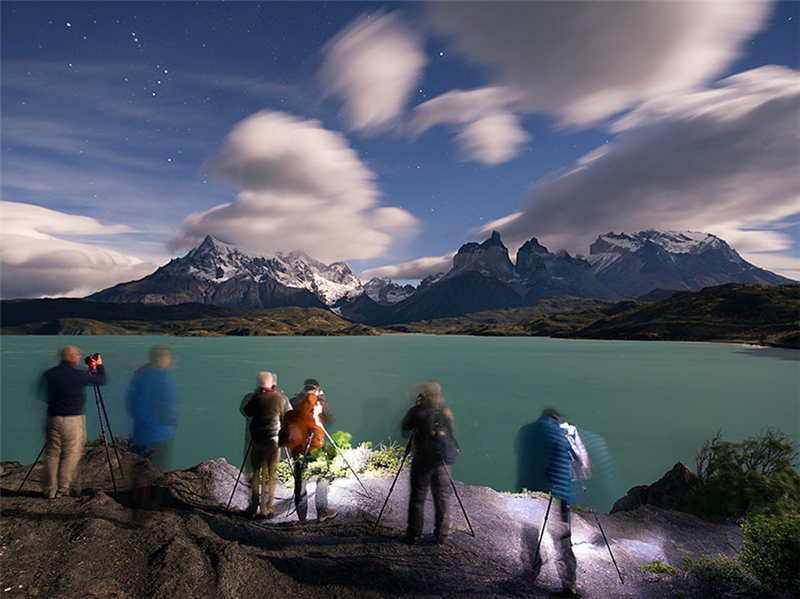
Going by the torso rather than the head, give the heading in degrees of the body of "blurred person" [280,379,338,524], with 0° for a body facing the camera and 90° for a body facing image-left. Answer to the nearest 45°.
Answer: approximately 225°

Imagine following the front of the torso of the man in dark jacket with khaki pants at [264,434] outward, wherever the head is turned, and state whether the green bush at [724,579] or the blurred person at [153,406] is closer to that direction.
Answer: the blurred person

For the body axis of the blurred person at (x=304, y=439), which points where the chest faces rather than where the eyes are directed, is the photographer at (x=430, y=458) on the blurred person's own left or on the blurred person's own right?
on the blurred person's own right

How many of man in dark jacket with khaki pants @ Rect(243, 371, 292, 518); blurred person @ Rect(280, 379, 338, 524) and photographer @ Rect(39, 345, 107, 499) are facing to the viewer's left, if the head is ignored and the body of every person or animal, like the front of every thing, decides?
0

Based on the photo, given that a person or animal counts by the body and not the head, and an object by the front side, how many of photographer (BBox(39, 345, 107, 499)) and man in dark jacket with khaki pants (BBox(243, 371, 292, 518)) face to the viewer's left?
0

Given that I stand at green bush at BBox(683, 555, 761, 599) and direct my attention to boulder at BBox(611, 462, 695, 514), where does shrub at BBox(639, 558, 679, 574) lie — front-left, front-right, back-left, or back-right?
front-left

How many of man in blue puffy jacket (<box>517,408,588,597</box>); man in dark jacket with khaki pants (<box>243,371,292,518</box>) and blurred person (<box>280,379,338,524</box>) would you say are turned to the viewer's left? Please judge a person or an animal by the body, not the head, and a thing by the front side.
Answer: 0

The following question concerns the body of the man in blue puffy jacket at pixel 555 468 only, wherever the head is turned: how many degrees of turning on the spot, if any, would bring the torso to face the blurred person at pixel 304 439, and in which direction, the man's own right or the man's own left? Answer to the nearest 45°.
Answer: approximately 135° to the man's own left

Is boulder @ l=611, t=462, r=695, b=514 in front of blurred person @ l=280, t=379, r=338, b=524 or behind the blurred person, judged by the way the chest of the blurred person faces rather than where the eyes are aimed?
in front

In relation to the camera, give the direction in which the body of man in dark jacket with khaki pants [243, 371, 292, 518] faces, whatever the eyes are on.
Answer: away from the camera

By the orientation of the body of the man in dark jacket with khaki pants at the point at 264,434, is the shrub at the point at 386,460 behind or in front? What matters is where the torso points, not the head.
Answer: in front

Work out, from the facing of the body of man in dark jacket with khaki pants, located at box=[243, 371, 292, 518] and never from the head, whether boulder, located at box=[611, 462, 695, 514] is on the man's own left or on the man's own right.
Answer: on the man's own right

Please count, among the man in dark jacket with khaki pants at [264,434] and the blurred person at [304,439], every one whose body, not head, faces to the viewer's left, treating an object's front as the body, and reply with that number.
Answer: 0

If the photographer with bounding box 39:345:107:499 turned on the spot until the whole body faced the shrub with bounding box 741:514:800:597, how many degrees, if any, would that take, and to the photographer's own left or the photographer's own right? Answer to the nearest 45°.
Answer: approximately 90° to the photographer's own right
